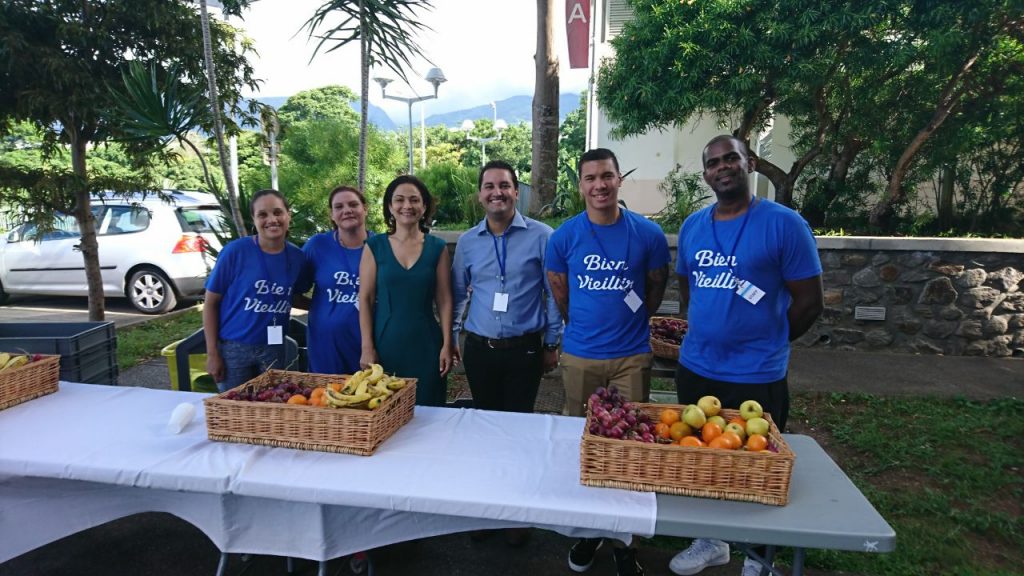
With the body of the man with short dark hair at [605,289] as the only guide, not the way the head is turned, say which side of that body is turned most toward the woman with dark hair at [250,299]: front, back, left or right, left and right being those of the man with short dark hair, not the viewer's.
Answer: right

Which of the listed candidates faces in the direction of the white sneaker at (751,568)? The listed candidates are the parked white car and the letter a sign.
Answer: the letter a sign

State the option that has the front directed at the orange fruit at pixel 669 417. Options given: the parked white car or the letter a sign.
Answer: the letter a sign

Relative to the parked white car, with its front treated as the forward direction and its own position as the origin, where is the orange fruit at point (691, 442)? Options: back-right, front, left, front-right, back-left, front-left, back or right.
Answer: back-left

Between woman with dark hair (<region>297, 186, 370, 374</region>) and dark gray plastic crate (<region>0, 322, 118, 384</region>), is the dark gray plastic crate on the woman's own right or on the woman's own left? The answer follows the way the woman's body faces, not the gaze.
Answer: on the woman's own right

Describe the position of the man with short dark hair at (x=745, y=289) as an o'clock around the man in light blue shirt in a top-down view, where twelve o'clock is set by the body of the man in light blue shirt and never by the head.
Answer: The man with short dark hair is roughly at 10 o'clock from the man in light blue shirt.

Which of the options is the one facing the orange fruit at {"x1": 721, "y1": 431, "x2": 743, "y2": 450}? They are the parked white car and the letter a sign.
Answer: the letter a sign

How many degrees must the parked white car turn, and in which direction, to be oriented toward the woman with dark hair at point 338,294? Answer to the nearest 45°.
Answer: approximately 135° to its left

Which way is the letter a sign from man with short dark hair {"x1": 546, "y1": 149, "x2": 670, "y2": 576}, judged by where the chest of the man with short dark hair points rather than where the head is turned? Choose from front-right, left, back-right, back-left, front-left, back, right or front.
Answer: back

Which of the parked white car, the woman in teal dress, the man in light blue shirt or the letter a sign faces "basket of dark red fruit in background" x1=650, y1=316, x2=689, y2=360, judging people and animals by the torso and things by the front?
the letter a sign

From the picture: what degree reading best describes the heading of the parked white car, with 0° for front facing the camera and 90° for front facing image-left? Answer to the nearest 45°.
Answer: approximately 135°

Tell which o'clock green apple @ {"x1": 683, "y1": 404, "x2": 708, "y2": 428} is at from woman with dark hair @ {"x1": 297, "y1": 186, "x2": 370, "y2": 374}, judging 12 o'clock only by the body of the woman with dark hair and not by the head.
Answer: The green apple is roughly at 11 o'clock from the woman with dark hair.
